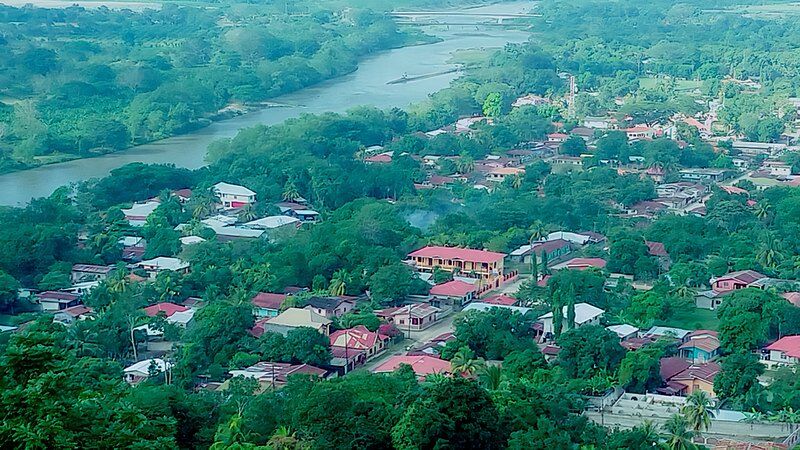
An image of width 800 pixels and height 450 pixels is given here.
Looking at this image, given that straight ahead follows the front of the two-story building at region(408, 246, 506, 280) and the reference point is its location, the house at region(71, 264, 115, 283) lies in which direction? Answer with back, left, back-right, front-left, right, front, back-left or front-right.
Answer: right

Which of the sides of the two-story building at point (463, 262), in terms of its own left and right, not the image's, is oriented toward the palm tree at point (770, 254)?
left

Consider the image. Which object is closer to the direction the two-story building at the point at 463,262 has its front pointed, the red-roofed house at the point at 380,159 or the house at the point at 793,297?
the house

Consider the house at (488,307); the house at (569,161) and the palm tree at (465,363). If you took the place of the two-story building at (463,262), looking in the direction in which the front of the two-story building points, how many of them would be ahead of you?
2

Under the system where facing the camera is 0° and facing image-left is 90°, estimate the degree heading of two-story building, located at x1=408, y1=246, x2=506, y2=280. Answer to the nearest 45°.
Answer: approximately 0°

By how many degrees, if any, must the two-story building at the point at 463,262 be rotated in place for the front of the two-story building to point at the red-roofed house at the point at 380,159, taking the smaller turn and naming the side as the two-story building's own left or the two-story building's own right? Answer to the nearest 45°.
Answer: approximately 180°

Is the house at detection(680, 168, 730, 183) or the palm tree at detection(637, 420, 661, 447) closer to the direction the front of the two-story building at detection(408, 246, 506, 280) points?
the palm tree

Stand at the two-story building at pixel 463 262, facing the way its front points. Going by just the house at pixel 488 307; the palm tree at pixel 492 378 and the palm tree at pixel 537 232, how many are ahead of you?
2

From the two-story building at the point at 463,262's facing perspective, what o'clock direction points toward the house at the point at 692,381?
The house is roughly at 11 o'clock from the two-story building.

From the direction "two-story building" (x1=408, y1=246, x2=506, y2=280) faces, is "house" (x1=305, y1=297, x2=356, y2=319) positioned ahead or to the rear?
ahead

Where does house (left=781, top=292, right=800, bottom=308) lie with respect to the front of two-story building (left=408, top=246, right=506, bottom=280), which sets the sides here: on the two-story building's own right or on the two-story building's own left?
on the two-story building's own left

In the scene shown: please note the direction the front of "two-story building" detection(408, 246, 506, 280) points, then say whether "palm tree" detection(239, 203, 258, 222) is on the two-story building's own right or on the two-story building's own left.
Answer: on the two-story building's own right
